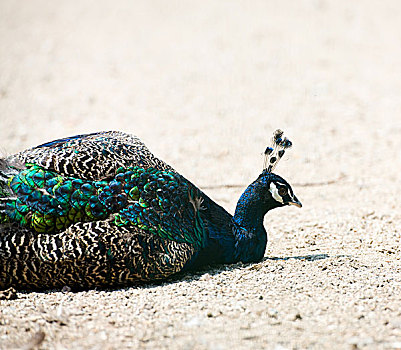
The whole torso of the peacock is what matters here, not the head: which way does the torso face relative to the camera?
to the viewer's right
